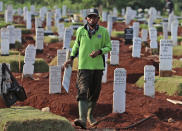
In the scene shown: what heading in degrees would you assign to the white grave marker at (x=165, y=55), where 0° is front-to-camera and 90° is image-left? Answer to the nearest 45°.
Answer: approximately 0°

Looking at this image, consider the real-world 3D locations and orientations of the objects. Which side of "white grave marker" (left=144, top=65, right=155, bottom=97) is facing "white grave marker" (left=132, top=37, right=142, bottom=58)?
back

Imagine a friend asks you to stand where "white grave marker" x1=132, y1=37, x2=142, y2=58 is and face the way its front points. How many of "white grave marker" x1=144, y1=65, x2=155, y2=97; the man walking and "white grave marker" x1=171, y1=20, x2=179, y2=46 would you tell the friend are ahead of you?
2

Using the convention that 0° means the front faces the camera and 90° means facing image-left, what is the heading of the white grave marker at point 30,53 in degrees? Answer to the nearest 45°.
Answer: approximately 0°

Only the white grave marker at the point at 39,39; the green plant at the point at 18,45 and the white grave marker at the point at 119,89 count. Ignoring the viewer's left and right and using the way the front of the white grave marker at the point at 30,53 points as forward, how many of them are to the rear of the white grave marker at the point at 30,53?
2

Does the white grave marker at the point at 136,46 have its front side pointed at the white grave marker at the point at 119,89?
yes

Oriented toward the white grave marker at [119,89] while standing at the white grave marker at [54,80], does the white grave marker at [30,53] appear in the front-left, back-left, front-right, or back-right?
back-left
